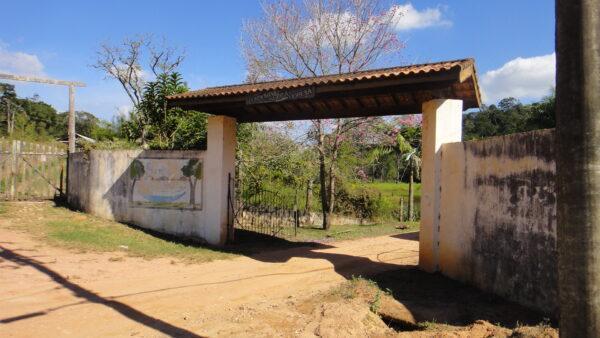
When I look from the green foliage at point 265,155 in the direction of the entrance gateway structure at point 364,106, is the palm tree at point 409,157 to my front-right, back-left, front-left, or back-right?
back-left

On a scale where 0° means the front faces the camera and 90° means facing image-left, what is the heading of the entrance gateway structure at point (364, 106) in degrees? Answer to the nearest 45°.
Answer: approximately 45°

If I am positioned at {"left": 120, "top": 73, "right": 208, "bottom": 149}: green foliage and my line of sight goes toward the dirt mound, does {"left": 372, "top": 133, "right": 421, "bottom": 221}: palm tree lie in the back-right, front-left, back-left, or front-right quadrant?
back-left

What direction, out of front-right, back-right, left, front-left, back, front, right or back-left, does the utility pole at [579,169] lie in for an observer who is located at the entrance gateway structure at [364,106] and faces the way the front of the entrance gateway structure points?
front-left

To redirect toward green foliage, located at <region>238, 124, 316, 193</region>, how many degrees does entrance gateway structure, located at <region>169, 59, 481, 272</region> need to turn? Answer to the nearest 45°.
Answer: approximately 135° to its right

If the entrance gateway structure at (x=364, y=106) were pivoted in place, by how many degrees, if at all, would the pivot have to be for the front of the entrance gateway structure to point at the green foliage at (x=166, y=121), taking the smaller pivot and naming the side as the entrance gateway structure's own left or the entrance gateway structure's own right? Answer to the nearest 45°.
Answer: approximately 90° to the entrance gateway structure's own right

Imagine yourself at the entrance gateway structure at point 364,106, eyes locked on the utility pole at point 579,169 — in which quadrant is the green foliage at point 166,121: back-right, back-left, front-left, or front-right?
back-right

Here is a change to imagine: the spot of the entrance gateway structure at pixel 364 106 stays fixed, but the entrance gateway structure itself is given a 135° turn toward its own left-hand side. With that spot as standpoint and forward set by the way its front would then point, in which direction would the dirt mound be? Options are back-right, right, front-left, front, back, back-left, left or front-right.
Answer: right

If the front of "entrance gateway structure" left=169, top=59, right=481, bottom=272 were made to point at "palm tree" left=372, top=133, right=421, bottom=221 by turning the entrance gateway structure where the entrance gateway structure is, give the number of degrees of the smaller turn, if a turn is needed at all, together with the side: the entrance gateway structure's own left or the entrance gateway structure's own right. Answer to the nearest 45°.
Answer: approximately 135° to the entrance gateway structure's own right

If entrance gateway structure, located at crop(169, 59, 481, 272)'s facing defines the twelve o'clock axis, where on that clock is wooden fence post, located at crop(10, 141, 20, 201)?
The wooden fence post is roughly at 2 o'clock from the entrance gateway structure.

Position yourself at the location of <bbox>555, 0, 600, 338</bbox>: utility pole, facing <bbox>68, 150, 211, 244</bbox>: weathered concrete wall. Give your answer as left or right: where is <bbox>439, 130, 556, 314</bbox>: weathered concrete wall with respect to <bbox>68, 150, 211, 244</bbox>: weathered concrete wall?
right

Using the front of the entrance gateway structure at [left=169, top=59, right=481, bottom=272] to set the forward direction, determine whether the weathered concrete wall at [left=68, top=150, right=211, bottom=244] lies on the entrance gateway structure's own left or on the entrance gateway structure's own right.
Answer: on the entrance gateway structure's own right
